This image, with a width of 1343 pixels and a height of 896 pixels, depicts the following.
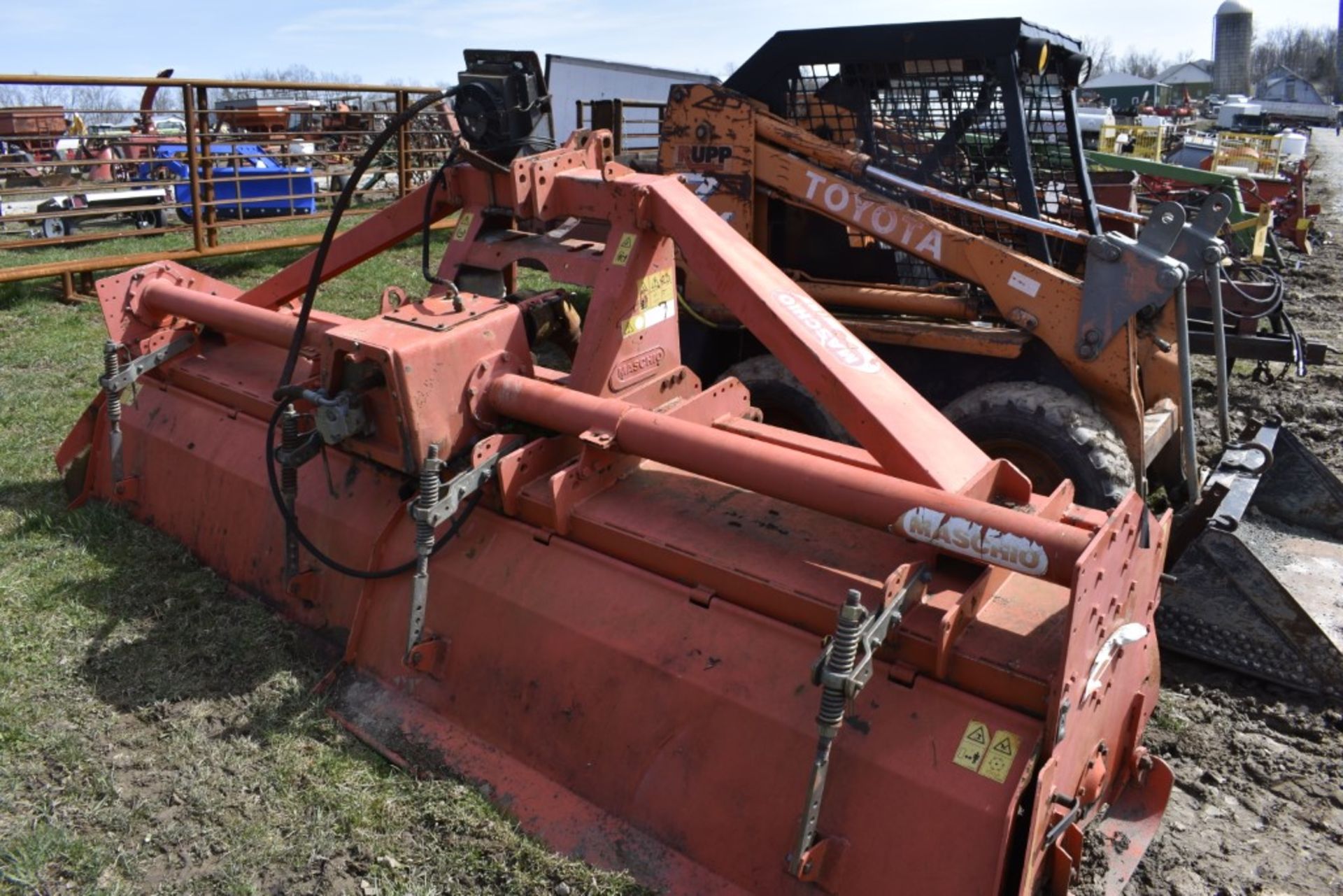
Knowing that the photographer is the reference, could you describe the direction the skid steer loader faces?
facing the viewer and to the right of the viewer

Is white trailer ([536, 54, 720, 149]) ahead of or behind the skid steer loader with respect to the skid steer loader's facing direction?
behind
